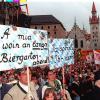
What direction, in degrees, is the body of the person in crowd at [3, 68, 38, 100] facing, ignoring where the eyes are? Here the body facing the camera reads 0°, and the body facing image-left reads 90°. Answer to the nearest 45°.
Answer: approximately 315°

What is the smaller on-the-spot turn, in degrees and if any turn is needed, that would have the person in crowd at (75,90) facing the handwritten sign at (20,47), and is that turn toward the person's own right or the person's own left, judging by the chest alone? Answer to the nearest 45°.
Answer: approximately 45° to the person's own right

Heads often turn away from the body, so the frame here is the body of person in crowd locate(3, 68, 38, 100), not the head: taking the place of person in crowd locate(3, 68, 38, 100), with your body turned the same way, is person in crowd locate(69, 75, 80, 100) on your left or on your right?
on your left

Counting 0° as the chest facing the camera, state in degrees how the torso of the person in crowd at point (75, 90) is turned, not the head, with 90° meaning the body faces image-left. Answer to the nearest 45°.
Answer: approximately 315°

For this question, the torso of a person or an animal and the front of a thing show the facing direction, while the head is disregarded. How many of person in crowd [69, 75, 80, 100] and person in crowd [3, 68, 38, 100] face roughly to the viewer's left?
0
